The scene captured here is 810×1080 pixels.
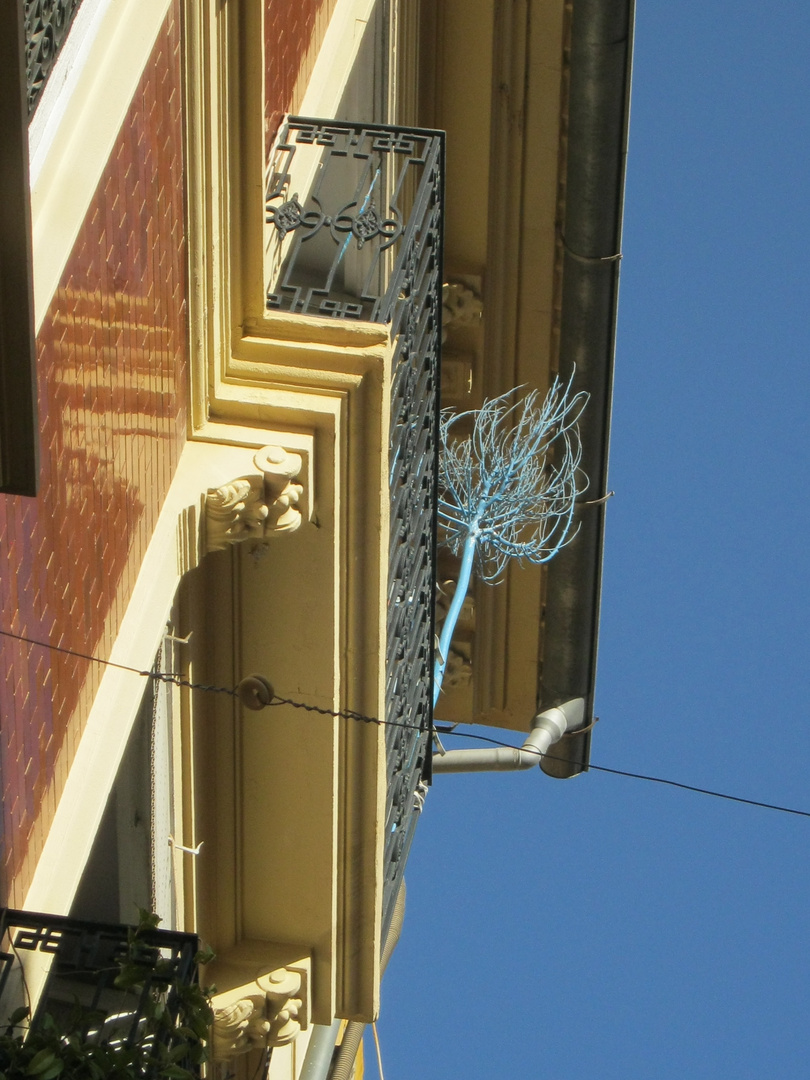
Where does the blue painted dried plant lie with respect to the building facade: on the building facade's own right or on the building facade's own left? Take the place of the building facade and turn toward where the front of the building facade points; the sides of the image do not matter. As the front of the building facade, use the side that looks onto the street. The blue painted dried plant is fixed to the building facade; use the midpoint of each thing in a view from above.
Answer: on the building facade's own left

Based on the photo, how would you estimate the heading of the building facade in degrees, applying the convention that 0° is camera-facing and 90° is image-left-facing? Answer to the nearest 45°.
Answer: approximately 270°
